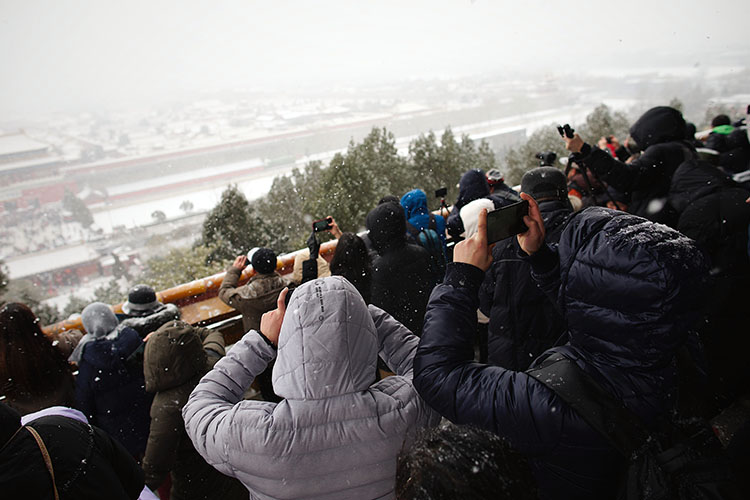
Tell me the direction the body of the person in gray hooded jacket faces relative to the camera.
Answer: away from the camera

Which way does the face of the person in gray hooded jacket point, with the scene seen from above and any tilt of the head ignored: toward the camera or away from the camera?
away from the camera

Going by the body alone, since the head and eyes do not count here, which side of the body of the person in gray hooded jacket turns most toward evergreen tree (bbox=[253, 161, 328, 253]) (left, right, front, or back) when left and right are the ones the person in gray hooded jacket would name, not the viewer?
front

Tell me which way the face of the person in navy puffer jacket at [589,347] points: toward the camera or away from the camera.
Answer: away from the camera

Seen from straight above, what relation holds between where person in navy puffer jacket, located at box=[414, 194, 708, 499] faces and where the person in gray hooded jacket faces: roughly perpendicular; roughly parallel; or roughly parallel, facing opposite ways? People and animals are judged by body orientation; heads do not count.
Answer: roughly parallel

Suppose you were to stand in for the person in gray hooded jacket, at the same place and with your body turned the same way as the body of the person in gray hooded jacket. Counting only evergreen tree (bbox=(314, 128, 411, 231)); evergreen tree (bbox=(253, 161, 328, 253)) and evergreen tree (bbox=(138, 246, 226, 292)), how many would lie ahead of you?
3

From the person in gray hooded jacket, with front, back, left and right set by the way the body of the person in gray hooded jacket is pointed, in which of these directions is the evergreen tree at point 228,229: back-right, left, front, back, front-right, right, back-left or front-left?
front

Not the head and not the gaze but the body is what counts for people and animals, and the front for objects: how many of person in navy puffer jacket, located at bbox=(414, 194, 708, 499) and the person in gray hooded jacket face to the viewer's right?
0

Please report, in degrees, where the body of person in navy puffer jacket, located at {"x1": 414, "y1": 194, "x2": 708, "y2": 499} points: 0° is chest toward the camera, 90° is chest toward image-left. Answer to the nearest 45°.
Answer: approximately 135°

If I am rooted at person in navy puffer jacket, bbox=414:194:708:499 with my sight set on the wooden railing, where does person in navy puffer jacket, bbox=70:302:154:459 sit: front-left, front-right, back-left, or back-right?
front-left

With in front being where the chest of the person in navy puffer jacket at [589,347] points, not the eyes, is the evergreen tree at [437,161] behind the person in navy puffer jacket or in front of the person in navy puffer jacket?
in front

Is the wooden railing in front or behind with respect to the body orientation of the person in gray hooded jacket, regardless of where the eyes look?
in front

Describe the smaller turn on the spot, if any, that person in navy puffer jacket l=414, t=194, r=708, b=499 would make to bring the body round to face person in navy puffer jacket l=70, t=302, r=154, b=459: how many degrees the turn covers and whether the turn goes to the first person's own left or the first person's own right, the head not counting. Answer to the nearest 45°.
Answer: approximately 45° to the first person's own left

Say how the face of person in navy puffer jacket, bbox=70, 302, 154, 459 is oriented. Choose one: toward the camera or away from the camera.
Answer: away from the camera

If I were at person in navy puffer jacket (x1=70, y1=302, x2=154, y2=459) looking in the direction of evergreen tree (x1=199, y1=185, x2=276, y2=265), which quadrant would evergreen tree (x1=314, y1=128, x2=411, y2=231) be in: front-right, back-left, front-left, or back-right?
front-right
